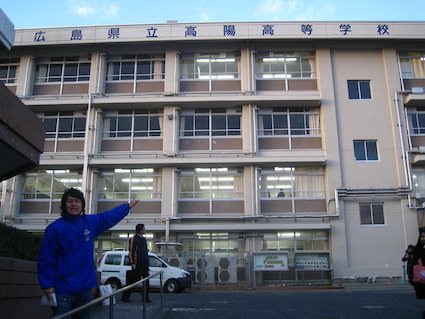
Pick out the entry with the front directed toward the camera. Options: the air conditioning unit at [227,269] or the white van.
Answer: the air conditioning unit

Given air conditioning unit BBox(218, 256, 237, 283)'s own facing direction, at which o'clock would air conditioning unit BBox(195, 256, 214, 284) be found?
air conditioning unit BBox(195, 256, 214, 284) is roughly at 3 o'clock from air conditioning unit BBox(218, 256, 237, 283).

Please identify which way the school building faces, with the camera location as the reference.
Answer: facing the viewer

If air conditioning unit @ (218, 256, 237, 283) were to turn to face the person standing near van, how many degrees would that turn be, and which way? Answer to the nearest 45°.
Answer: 0° — it already faces them

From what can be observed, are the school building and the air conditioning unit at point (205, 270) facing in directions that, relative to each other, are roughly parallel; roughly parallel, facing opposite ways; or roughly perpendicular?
roughly parallel

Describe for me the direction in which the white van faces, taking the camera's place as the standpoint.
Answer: facing to the right of the viewer

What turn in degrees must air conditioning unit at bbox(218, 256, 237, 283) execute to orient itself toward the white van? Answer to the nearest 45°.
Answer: approximately 45° to its right

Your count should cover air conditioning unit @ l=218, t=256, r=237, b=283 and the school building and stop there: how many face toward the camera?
2

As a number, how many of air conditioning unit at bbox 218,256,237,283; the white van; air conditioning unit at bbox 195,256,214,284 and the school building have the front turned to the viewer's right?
1

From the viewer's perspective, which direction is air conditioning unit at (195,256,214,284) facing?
toward the camera

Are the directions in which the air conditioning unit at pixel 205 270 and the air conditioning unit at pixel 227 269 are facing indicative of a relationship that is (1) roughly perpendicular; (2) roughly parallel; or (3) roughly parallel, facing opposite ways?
roughly parallel
